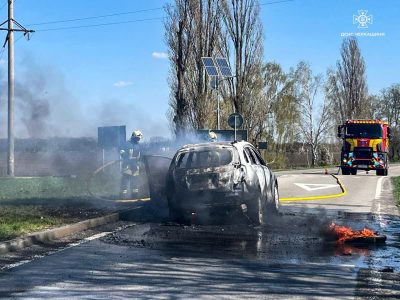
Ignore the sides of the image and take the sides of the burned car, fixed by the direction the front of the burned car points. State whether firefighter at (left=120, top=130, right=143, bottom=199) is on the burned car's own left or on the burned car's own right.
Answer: on the burned car's own left

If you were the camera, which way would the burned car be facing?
facing away from the viewer and to the right of the viewer

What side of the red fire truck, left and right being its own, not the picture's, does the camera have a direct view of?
front

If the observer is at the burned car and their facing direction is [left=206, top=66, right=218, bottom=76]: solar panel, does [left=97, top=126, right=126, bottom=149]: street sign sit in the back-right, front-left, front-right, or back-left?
front-left

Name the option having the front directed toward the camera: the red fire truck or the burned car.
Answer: the red fire truck

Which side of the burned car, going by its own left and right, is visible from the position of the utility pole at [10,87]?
left

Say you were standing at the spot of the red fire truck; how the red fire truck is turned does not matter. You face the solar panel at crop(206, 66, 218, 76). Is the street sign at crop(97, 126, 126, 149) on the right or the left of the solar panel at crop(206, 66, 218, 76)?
left

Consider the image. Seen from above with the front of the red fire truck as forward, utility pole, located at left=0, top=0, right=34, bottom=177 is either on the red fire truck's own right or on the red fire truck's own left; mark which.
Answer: on the red fire truck's own right

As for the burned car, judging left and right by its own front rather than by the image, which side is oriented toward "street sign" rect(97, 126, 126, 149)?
left

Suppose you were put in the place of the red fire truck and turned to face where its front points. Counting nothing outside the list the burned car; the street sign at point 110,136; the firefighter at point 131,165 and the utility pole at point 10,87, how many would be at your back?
0

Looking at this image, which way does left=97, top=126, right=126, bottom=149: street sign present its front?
toward the camera

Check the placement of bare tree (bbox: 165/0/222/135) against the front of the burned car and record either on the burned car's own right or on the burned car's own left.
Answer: on the burned car's own left

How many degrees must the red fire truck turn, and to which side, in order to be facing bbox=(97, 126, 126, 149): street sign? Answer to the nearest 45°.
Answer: approximately 45° to its right
